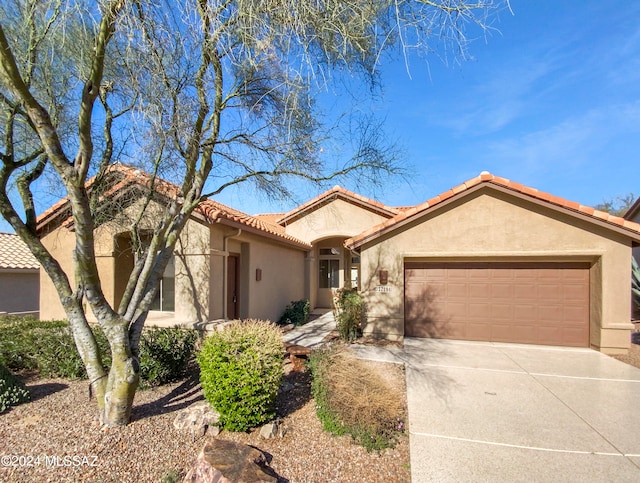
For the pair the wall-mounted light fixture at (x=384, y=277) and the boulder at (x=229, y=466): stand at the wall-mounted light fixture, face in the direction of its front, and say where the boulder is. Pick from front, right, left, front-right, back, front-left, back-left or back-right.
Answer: front

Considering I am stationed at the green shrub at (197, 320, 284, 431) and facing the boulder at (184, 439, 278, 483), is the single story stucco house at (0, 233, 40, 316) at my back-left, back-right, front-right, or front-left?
back-right

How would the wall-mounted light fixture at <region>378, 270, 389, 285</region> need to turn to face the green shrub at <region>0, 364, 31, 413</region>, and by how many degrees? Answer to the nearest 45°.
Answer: approximately 45° to its right

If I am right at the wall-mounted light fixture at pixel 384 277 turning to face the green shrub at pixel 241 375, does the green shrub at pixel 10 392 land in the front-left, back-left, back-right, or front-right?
front-right

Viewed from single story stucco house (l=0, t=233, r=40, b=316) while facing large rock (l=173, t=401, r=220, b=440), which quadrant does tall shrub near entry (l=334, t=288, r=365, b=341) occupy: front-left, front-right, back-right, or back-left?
front-left

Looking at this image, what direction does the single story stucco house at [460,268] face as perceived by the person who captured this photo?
facing the viewer

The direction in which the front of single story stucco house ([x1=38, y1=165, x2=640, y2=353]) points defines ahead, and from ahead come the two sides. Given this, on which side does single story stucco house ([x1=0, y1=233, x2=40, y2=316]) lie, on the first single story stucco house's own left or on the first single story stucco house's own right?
on the first single story stucco house's own right

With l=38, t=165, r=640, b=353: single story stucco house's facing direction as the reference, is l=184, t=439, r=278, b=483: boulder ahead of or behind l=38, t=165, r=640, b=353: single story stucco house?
ahead
